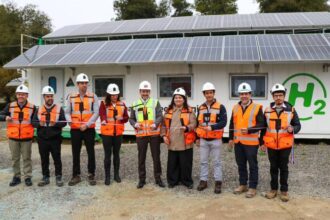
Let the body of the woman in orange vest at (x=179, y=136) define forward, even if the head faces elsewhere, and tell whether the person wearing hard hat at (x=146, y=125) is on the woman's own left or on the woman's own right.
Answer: on the woman's own right

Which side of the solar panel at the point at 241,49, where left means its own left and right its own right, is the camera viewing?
front

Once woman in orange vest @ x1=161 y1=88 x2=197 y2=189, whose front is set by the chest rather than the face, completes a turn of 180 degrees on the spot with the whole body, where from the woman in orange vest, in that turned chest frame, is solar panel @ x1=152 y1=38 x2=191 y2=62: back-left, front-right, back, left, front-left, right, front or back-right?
front

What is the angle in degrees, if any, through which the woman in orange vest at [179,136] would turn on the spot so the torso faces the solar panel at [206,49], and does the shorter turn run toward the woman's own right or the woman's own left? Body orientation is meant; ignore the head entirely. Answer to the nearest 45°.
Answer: approximately 180°

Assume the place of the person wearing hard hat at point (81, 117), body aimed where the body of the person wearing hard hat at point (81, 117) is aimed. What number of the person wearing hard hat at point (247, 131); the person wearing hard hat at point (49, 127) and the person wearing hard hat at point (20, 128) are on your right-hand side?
2

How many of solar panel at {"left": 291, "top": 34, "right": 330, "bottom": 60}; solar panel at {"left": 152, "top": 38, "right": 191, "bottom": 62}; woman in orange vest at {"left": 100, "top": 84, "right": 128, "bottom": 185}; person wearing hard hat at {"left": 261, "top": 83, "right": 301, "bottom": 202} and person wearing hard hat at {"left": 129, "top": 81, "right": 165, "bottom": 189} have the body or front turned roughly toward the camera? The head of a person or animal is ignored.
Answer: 5

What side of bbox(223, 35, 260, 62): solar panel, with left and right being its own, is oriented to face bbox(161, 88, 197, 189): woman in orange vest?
front

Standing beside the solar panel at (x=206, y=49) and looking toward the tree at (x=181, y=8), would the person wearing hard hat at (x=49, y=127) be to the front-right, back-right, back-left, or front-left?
back-left

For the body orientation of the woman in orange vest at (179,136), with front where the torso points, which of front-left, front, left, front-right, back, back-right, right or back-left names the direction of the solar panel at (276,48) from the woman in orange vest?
back-left

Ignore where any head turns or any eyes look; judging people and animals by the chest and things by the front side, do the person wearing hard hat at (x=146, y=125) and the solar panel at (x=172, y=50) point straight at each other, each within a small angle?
no

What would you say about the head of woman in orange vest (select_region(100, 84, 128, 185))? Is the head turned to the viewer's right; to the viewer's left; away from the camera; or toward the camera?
toward the camera

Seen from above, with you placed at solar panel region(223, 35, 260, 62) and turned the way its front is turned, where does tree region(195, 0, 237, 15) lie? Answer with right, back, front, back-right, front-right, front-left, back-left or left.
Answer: back

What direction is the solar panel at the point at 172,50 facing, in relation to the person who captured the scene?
facing the viewer

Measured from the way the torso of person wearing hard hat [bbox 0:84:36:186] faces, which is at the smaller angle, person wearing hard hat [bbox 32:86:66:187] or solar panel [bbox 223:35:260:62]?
the person wearing hard hat

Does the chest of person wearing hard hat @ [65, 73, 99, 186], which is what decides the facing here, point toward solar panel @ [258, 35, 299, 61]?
no

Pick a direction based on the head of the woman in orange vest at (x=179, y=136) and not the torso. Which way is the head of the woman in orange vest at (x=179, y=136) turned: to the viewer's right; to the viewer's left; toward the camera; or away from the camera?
toward the camera

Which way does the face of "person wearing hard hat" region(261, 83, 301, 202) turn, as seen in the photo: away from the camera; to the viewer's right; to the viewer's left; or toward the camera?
toward the camera

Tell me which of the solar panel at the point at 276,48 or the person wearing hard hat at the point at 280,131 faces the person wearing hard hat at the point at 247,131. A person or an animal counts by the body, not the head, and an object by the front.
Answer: the solar panel

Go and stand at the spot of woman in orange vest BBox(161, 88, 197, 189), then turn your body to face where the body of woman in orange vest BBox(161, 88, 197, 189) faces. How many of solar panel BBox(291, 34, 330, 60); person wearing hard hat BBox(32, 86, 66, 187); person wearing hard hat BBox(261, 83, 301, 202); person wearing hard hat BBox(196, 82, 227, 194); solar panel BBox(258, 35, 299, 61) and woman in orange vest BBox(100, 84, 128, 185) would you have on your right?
2

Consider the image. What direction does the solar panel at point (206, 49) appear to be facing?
toward the camera

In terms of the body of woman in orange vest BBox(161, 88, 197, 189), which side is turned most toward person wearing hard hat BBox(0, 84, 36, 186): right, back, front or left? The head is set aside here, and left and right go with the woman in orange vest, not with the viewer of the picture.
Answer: right

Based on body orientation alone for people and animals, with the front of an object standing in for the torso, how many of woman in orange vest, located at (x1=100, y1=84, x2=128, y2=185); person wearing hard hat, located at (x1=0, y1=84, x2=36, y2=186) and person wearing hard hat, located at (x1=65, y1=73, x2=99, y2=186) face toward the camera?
3

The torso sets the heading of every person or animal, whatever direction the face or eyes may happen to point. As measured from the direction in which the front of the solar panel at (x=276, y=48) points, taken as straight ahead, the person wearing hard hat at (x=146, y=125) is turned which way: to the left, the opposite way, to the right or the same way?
the same way

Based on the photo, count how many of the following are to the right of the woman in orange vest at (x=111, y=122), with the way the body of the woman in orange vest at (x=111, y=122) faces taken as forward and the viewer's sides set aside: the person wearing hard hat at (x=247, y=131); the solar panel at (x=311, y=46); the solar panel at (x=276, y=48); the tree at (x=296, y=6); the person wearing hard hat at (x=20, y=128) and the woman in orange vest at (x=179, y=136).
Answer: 1
